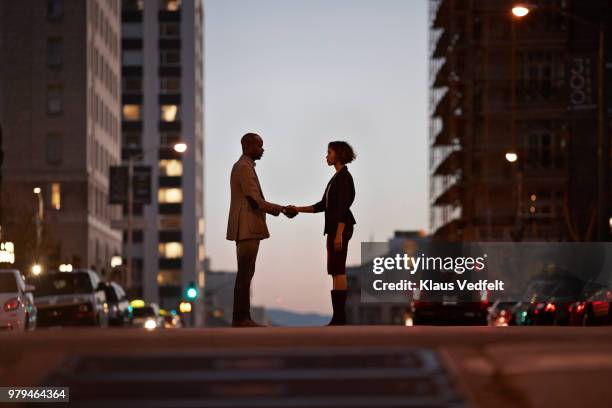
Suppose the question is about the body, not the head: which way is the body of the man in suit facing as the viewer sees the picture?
to the viewer's right

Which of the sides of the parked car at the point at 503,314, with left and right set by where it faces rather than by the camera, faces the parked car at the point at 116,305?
left

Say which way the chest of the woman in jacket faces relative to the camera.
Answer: to the viewer's left

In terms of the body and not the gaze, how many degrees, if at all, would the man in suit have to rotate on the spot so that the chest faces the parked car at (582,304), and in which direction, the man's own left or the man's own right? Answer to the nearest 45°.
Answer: approximately 45° to the man's own left

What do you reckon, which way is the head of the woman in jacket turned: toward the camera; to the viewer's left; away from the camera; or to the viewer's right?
to the viewer's left

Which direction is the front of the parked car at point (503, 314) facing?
away from the camera

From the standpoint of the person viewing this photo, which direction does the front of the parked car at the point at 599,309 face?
facing away from the viewer

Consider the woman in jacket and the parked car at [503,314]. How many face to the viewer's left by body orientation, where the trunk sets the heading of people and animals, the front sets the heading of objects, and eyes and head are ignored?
1

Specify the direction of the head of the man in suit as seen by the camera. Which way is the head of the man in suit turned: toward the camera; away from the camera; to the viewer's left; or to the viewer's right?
to the viewer's right

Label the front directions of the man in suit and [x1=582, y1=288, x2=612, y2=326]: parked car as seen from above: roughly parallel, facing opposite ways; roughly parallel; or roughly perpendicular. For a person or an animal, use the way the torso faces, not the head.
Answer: roughly perpendicular

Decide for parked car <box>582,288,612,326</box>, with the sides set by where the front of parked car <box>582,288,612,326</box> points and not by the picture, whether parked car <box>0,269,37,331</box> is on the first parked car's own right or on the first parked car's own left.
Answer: on the first parked car's own left

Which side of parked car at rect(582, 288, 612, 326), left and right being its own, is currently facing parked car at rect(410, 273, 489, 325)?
left
